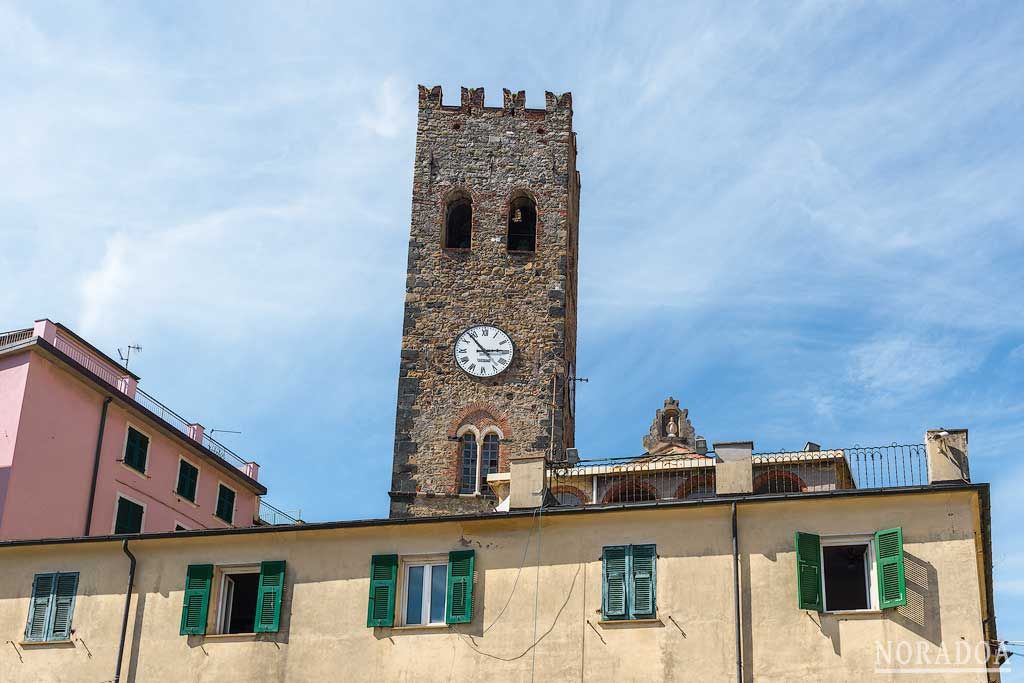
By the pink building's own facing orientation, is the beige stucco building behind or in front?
in front

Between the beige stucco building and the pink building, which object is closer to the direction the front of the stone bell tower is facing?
the beige stucco building

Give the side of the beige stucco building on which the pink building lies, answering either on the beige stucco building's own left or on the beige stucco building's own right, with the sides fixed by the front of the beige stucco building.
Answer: on the beige stucco building's own right

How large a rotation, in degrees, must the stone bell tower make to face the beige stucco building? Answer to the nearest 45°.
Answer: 0° — it already faces it

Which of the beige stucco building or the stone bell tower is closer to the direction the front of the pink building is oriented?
the beige stucco building

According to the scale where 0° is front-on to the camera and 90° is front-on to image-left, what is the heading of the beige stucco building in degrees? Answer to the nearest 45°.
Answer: approximately 0°

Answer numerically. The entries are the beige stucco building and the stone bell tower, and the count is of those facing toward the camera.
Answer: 2

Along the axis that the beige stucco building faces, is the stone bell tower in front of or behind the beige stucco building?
behind

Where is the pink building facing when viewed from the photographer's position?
facing the viewer and to the right of the viewer

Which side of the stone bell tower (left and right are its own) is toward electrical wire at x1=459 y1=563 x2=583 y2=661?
front
